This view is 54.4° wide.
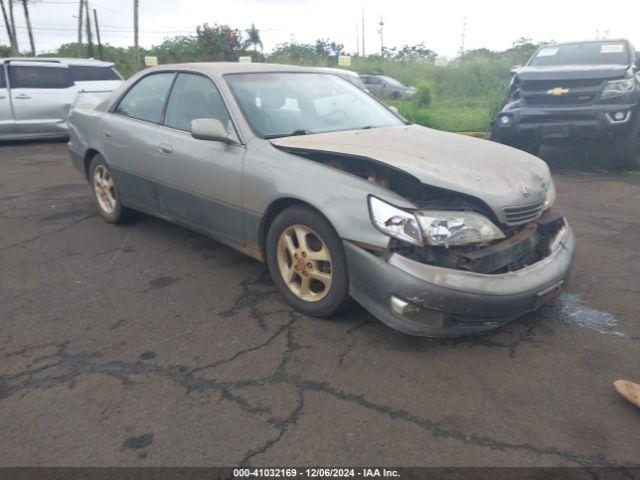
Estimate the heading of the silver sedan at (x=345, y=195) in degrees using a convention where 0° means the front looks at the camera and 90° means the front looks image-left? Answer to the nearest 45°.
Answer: approximately 315°

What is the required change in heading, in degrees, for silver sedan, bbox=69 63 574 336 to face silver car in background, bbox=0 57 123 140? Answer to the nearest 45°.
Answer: approximately 180°

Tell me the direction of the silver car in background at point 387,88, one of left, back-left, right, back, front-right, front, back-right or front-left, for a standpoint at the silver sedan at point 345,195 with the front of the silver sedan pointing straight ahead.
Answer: back-left

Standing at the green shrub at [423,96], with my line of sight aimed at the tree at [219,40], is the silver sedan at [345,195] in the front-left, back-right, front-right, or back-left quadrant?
back-left

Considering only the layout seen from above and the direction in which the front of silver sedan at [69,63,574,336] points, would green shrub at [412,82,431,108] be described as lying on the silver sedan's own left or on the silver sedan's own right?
on the silver sedan's own left

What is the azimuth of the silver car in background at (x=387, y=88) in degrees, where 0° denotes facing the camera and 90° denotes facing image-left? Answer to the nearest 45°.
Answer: approximately 315°

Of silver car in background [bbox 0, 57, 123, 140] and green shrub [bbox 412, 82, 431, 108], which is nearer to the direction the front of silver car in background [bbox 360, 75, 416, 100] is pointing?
the green shrub

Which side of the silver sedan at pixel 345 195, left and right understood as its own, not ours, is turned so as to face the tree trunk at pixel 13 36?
back

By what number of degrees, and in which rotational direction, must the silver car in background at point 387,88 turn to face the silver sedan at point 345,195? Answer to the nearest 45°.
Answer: approximately 45° to its right
